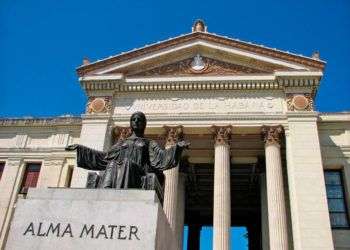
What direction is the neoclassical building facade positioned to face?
toward the camera

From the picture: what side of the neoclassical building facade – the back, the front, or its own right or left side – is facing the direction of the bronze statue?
front

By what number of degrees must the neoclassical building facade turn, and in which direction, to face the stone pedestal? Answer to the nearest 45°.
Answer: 0° — it already faces it
